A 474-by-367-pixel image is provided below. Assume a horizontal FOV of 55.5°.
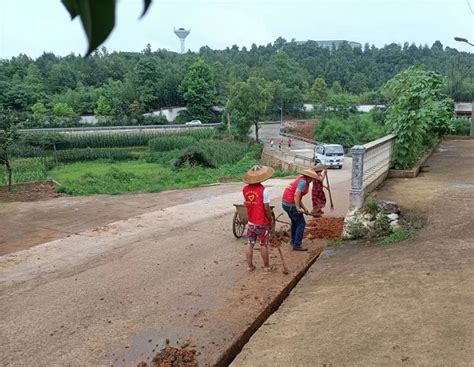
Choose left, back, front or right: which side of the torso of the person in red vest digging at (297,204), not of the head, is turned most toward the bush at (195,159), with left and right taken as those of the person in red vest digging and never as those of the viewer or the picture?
left

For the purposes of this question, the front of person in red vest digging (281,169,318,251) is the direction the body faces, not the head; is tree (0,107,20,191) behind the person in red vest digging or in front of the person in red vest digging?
behind

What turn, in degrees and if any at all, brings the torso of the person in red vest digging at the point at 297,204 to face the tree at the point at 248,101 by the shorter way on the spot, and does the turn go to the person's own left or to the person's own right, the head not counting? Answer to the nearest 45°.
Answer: approximately 90° to the person's own left

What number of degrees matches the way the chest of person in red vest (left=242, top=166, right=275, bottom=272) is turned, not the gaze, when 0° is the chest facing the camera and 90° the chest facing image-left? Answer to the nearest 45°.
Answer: approximately 225°

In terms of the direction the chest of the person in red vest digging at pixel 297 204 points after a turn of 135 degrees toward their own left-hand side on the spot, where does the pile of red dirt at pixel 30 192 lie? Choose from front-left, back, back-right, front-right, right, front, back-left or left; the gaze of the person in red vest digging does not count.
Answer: front

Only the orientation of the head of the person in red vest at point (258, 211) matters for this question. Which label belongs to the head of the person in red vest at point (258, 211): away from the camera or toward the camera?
away from the camera

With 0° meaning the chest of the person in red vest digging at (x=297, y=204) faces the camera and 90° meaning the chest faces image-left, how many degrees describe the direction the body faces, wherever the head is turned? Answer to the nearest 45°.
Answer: approximately 270°

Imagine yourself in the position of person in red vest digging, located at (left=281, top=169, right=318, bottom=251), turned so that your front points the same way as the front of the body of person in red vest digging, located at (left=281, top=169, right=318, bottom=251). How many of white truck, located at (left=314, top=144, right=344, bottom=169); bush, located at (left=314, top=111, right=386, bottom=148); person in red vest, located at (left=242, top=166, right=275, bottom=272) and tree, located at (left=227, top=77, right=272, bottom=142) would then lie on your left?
3
